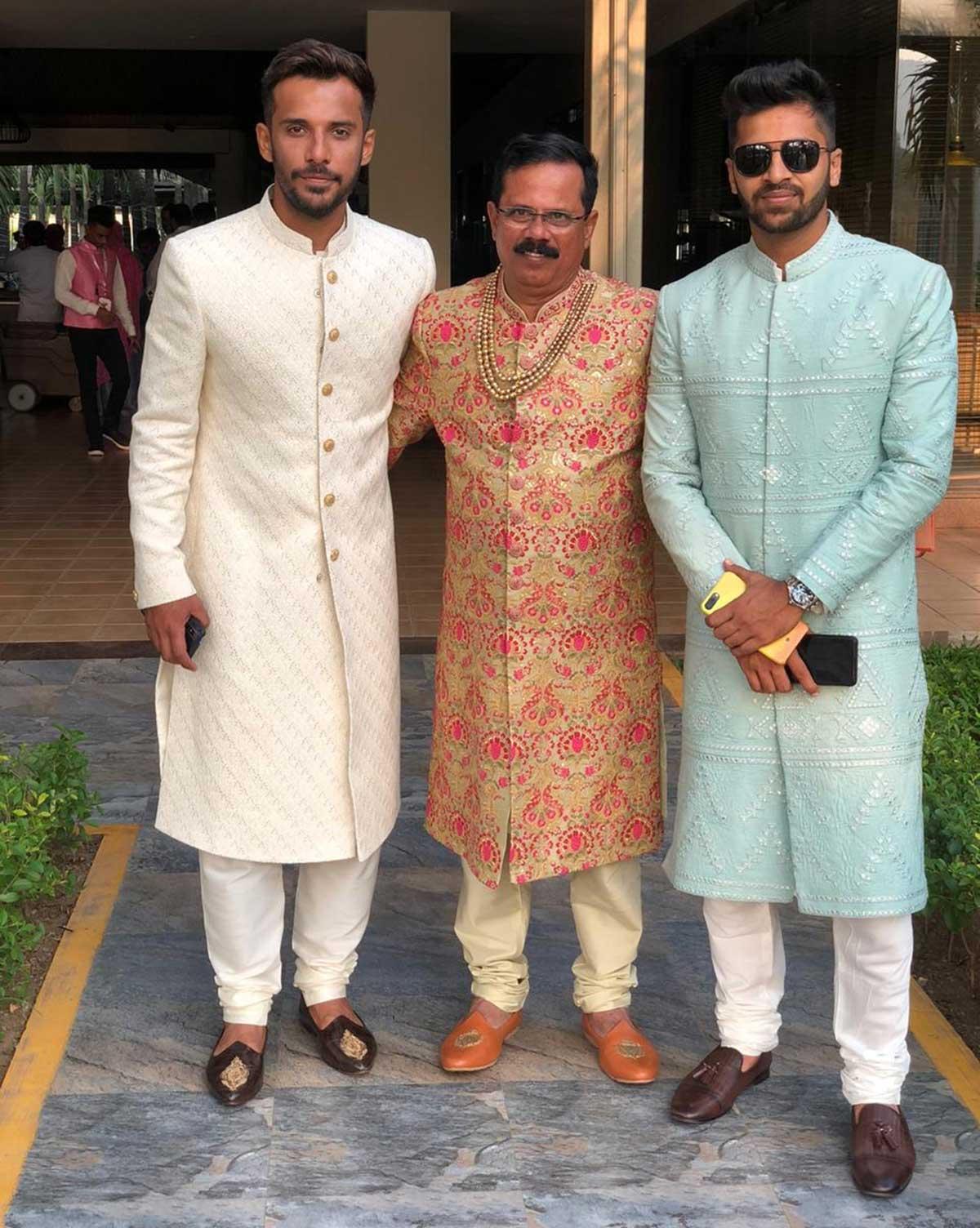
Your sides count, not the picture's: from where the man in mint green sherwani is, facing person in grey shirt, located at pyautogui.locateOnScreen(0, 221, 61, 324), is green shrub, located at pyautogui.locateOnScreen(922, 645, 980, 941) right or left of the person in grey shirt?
right

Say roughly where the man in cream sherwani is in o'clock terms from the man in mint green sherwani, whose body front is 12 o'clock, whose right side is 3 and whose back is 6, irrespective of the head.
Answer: The man in cream sherwani is roughly at 3 o'clock from the man in mint green sherwani.

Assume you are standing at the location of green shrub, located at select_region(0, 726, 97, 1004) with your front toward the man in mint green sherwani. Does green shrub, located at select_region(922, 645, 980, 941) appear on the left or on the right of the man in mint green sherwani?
left

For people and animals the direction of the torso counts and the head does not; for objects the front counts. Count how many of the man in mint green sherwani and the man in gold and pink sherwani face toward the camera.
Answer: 2

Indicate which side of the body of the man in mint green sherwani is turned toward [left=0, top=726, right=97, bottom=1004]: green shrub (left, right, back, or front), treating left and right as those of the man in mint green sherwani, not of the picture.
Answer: right

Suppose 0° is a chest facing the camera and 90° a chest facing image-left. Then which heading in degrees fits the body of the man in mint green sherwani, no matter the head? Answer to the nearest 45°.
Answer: approximately 0°

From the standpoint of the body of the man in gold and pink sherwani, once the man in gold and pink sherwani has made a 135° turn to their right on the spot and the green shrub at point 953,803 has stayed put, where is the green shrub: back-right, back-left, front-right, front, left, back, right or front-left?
right

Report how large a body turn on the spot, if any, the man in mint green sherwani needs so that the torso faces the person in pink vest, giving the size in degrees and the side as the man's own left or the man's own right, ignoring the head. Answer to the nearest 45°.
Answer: approximately 135° to the man's own right

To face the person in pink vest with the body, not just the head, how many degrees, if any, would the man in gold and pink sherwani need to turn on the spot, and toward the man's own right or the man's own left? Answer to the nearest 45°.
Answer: approximately 180°

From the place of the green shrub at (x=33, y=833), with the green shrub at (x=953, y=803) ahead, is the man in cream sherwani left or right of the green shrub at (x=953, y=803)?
right

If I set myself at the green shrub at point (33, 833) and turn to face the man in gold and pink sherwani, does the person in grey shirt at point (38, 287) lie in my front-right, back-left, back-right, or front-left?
back-left

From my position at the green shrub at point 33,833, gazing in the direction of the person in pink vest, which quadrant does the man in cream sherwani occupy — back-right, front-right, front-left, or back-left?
back-right
